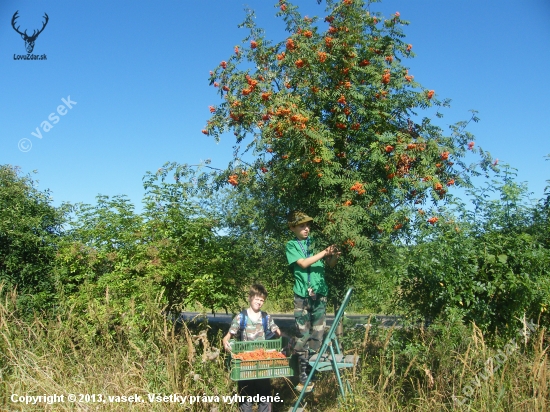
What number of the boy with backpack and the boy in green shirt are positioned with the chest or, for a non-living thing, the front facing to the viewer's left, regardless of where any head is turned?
0

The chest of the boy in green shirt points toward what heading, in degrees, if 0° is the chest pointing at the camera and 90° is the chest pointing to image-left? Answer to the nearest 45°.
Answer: approximately 315°

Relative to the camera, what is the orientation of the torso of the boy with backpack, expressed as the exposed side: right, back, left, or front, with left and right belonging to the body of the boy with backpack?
front

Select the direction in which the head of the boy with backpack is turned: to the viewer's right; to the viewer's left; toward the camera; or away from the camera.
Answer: toward the camera
